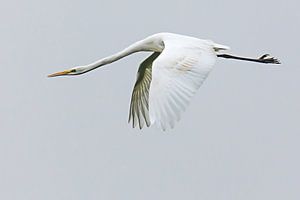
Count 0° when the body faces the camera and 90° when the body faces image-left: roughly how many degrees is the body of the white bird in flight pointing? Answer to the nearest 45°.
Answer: approximately 90°
